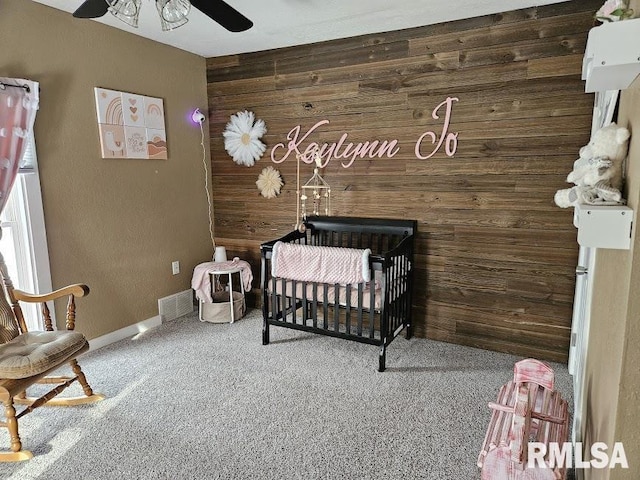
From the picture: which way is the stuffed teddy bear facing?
to the viewer's left

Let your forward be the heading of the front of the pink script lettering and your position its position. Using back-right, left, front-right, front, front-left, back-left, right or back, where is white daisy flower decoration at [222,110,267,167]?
right

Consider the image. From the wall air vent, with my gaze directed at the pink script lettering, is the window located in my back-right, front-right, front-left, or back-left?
back-right

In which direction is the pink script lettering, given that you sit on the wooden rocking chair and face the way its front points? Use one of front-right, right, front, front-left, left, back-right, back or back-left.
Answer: front-left

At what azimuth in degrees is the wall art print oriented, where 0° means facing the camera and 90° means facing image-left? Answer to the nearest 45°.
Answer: approximately 315°

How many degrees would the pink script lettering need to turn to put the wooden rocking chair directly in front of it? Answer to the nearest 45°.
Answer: approximately 45° to its right

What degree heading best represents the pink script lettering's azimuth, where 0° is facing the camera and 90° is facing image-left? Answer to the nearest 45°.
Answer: approximately 0°

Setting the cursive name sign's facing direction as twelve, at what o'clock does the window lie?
The window is roughly at 2 o'clock from the cursive name sign.

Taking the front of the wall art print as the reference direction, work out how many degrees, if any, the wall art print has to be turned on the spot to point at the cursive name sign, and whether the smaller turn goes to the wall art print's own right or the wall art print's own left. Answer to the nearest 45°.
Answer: approximately 45° to the wall art print's own left

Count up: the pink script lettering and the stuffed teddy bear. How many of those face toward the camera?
1

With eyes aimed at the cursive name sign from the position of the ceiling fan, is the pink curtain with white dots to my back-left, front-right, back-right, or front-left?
back-left

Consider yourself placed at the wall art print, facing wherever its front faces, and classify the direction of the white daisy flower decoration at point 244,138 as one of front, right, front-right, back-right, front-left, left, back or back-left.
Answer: front-left

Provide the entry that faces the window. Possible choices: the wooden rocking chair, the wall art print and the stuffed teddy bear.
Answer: the stuffed teddy bear
